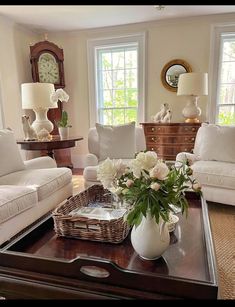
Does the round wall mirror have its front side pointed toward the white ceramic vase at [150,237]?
yes

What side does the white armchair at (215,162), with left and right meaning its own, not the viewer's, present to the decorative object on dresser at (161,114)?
right

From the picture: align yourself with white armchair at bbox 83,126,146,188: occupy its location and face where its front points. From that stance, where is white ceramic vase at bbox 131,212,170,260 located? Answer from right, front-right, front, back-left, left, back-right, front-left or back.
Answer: front

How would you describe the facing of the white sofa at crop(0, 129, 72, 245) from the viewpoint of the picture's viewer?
facing the viewer and to the right of the viewer

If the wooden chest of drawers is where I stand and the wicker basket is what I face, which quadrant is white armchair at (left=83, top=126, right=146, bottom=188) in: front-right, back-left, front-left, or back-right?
front-right

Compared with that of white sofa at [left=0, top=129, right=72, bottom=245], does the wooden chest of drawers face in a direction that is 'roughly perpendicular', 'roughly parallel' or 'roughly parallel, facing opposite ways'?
roughly perpendicular

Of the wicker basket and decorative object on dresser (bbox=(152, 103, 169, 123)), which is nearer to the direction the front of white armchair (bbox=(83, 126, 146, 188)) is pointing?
the wicker basket

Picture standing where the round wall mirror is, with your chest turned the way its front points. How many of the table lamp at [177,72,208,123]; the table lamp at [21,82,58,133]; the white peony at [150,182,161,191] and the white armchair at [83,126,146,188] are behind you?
0

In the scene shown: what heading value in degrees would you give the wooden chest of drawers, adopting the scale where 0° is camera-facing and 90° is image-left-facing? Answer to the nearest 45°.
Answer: approximately 0°

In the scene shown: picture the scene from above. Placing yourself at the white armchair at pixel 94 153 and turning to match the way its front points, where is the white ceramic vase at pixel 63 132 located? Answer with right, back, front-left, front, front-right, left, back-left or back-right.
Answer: back-right

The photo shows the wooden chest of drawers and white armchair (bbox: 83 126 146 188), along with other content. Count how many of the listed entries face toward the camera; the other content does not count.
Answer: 2

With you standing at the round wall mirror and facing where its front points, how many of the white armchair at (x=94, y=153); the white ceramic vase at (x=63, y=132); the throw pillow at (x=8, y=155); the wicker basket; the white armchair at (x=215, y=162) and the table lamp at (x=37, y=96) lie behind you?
0

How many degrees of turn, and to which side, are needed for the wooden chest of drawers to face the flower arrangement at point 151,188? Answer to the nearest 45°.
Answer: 0° — it already faces it

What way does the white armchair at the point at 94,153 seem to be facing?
toward the camera

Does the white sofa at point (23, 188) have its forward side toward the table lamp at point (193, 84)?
no

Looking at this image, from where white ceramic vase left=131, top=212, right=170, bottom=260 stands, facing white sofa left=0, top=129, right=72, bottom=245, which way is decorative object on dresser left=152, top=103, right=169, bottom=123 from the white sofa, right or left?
right

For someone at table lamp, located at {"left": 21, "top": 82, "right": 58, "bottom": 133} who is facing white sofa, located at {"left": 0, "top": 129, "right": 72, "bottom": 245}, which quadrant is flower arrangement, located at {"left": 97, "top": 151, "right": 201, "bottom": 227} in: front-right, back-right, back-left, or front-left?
front-left

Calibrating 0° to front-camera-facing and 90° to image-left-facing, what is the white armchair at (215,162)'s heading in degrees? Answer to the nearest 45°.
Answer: approximately 45°

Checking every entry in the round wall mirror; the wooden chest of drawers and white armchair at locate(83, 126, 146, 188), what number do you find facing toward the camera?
3

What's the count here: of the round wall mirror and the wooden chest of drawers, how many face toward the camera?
2

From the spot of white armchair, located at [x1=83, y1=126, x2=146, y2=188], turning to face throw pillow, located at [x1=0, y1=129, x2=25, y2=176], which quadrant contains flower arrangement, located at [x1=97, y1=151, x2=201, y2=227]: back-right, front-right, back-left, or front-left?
front-left

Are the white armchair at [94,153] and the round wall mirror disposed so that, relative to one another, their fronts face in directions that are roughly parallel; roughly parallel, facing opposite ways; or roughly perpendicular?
roughly parallel

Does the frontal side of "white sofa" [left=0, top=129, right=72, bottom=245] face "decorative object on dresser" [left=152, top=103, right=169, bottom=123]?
no
